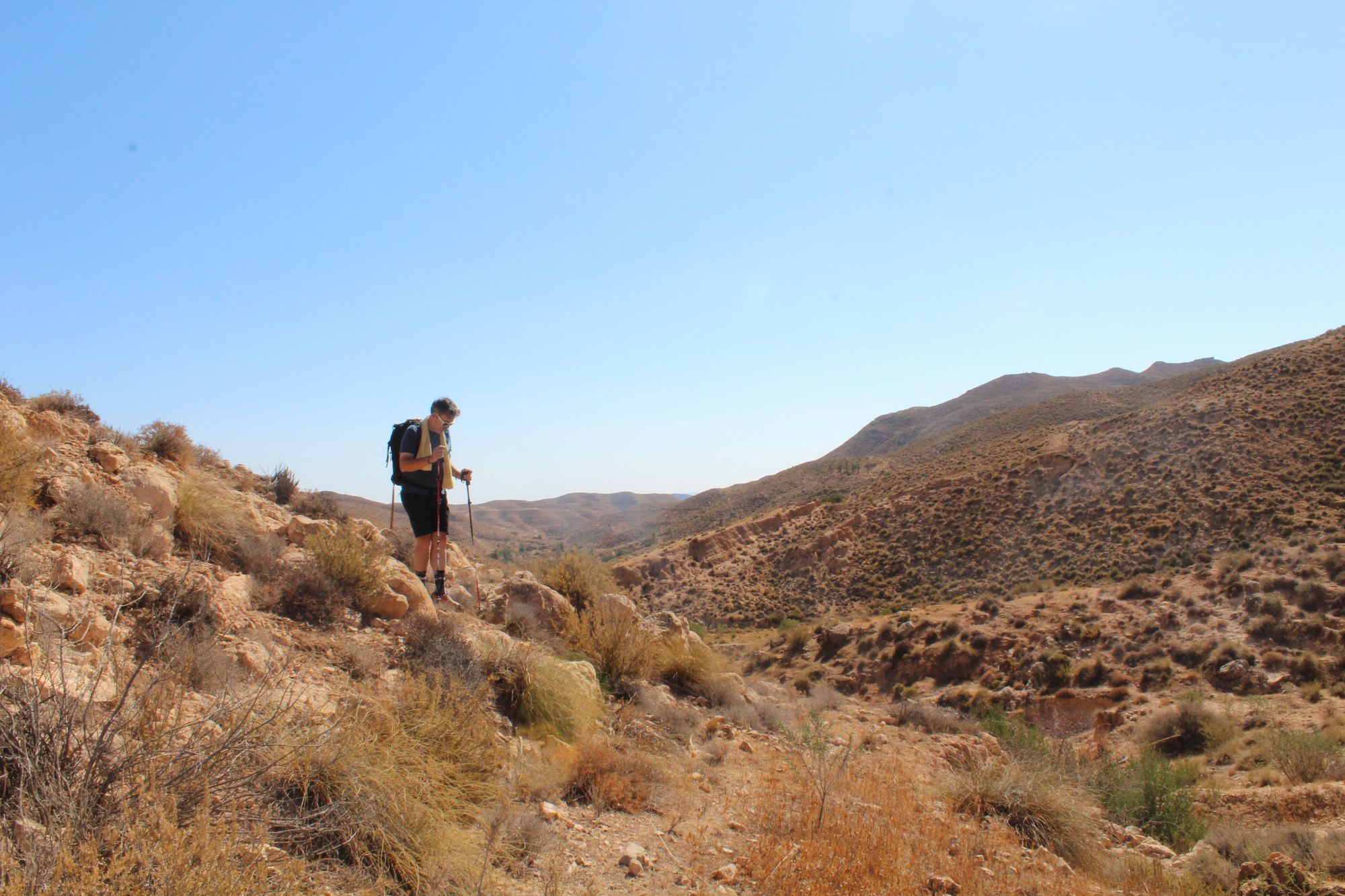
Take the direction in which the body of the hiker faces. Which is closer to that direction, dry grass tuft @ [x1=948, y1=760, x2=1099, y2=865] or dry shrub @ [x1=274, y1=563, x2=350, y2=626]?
the dry grass tuft

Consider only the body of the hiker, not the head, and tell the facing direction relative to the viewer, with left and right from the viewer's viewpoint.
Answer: facing the viewer and to the right of the viewer

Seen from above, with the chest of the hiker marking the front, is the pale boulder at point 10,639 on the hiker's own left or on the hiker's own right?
on the hiker's own right

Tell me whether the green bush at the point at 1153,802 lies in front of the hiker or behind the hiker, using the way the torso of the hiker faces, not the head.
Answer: in front

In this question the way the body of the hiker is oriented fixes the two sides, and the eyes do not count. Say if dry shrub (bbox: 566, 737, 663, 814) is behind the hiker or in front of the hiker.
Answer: in front

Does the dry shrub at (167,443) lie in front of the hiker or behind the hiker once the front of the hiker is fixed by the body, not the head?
behind

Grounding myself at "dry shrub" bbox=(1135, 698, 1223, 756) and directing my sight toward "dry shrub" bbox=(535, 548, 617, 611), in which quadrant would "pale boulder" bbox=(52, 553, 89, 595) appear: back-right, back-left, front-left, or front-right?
front-left

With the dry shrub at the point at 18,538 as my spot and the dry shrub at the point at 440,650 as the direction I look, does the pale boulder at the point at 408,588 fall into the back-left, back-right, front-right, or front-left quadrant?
front-left

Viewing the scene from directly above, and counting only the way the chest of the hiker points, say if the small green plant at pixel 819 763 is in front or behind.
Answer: in front

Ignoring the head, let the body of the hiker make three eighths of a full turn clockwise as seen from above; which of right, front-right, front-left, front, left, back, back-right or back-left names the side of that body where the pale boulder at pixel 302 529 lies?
front-right

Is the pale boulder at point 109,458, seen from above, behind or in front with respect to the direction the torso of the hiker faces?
behind

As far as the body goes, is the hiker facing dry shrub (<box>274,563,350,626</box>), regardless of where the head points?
no
